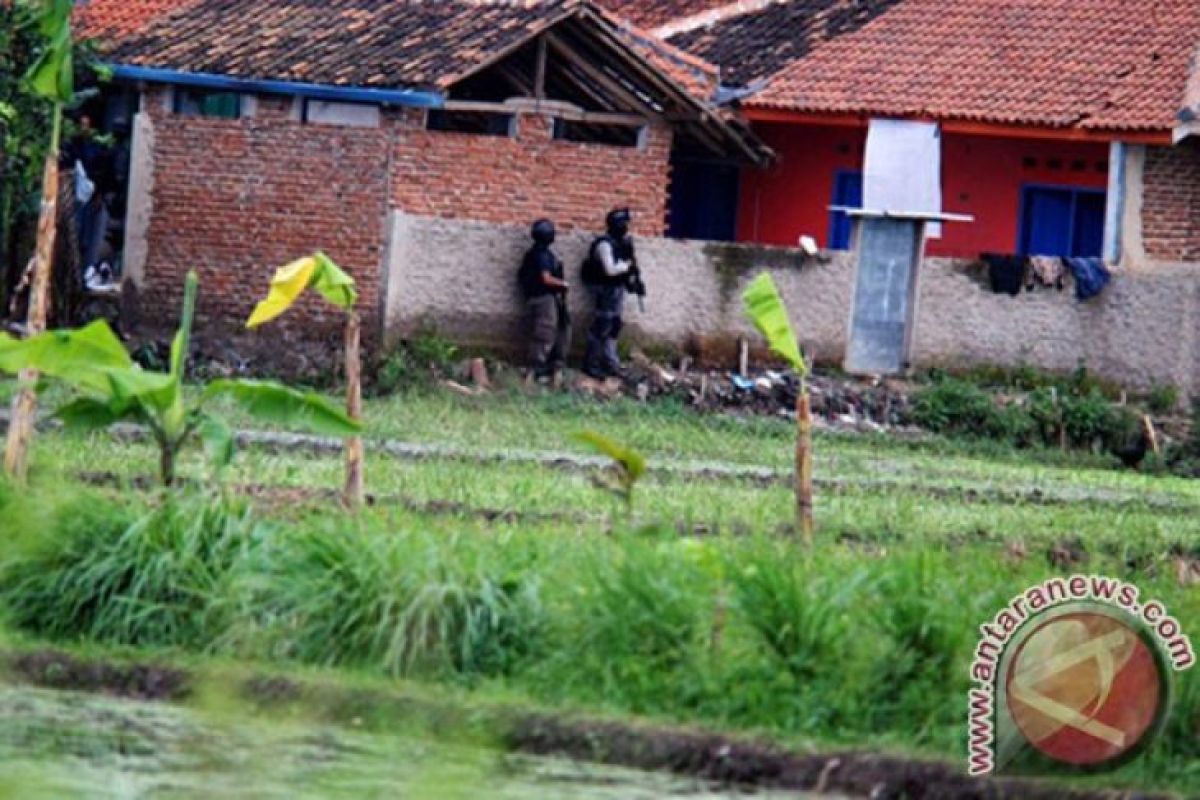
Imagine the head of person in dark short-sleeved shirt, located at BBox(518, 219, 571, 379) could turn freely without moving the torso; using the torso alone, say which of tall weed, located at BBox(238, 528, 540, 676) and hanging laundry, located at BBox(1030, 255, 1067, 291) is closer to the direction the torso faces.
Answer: the hanging laundry

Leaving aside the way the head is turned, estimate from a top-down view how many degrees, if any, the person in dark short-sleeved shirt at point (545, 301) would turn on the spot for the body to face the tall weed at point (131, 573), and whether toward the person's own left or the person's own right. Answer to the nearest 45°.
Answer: approximately 90° to the person's own right

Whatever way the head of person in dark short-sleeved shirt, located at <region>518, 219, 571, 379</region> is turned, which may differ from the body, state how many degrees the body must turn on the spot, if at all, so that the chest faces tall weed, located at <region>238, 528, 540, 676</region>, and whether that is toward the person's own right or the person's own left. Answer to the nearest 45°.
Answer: approximately 90° to the person's own right

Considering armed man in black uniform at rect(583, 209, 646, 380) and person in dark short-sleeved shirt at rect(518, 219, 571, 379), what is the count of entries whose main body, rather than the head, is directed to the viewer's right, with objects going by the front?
2

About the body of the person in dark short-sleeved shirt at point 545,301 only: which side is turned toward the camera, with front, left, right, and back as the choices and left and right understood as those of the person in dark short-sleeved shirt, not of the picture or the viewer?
right

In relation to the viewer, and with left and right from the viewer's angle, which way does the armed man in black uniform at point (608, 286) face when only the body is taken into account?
facing to the right of the viewer
